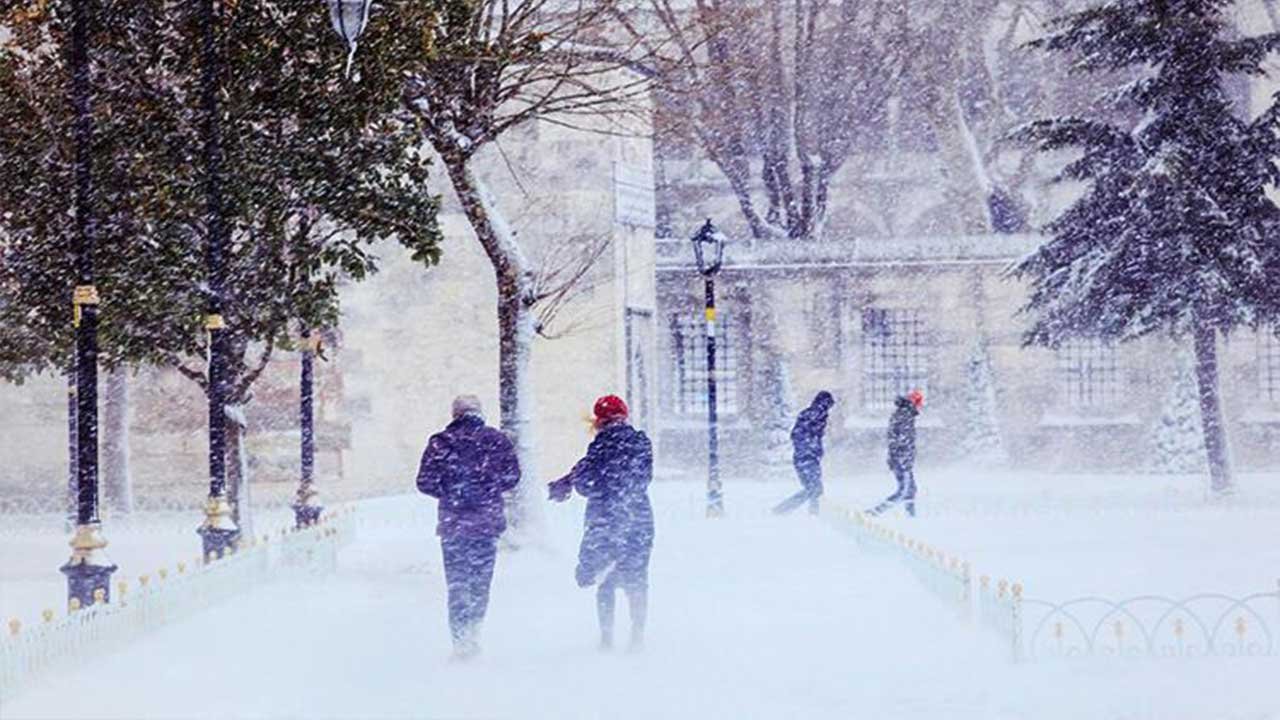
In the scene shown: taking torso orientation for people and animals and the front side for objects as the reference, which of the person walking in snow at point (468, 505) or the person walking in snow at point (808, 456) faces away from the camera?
the person walking in snow at point (468, 505)

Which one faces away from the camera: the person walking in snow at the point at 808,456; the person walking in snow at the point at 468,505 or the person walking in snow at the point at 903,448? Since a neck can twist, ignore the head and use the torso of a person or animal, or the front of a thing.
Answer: the person walking in snow at the point at 468,505

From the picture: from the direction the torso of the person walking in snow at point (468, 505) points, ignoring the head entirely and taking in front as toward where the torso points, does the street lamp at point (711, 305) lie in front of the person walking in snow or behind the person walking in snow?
in front

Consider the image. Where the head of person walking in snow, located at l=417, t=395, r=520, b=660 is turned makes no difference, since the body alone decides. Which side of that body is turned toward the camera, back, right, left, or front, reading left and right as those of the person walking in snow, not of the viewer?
back

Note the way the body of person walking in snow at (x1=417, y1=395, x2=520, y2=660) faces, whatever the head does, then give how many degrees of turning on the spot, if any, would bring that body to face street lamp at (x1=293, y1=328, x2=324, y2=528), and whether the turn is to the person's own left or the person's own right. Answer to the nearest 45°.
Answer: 0° — they already face it

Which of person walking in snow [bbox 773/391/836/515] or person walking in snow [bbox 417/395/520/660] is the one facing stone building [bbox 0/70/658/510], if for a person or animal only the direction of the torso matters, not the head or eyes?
person walking in snow [bbox 417/395/520/660]

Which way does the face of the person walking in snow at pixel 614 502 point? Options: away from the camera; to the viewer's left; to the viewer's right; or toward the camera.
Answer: away from the camera
